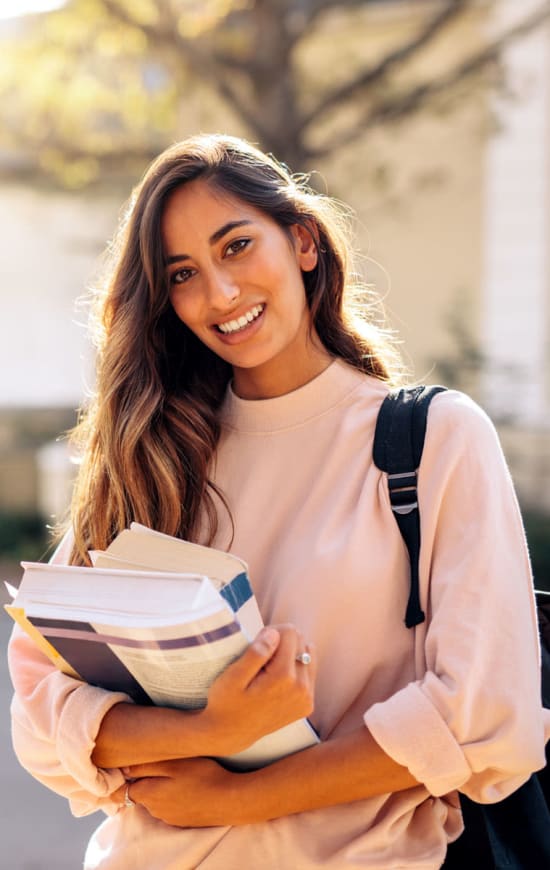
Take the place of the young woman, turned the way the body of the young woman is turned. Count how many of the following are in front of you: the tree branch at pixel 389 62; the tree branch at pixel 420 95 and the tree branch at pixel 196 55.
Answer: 0

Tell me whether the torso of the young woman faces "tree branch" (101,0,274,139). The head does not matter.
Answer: no

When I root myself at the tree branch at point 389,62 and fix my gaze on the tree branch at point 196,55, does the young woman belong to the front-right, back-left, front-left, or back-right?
front-left

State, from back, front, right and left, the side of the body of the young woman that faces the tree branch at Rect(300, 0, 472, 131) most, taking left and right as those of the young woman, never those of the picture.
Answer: back

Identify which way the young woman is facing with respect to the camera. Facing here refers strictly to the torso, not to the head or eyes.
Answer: toward the camera

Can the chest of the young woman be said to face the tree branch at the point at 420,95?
no
